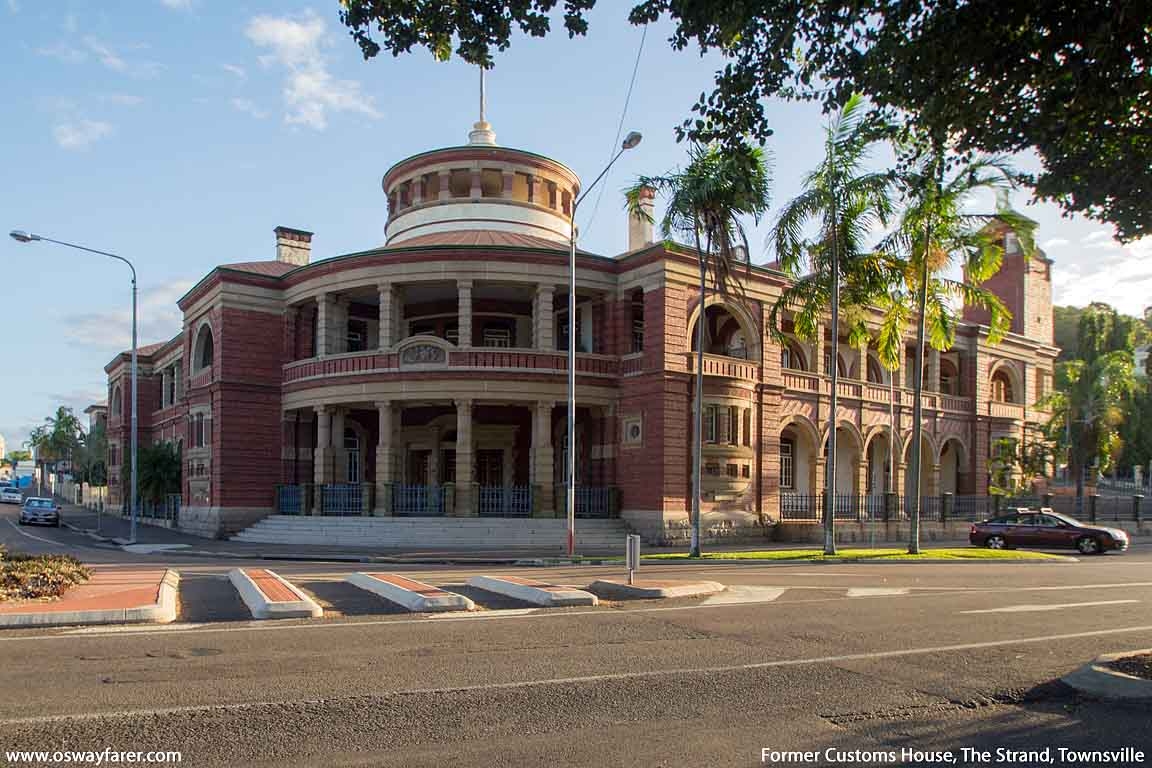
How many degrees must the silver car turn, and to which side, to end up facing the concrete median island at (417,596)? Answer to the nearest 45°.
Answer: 0° — it already faces it

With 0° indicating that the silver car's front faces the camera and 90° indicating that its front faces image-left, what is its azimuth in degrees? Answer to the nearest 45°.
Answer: approximately 0°

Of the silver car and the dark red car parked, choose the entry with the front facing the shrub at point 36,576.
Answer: the silver car

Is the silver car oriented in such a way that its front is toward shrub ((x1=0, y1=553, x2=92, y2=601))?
yes

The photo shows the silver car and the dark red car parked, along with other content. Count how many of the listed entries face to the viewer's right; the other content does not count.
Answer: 1

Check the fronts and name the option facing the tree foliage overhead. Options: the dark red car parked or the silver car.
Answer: the silver car

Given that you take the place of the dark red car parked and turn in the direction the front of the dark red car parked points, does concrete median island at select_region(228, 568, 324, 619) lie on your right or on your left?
on your right

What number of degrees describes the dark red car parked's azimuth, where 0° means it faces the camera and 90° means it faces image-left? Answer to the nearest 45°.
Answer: approximately 270°

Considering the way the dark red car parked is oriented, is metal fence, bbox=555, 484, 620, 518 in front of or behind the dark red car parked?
behind
